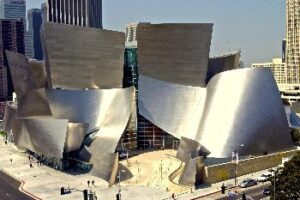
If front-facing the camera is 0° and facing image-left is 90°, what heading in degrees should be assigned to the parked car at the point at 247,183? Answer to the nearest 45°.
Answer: approximately 45°

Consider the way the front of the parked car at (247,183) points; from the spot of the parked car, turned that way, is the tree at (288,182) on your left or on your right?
on your left
